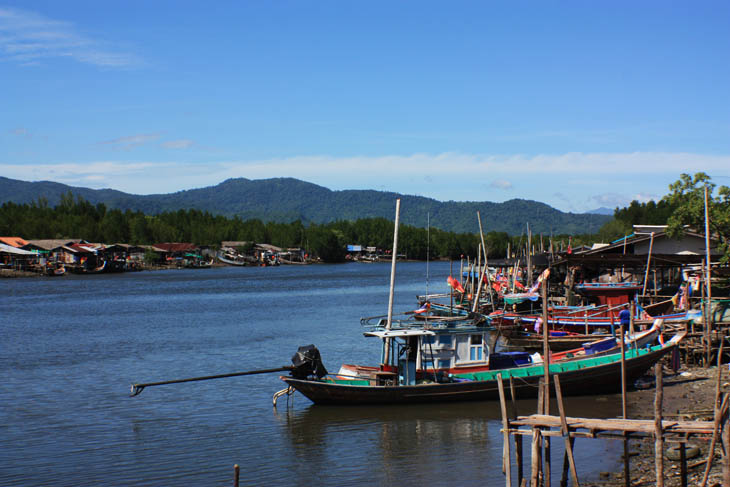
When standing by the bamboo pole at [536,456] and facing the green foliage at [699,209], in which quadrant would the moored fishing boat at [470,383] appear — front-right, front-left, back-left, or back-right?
front-left

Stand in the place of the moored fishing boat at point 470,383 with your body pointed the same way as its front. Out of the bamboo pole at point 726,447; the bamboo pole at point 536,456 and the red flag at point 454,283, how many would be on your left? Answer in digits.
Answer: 1

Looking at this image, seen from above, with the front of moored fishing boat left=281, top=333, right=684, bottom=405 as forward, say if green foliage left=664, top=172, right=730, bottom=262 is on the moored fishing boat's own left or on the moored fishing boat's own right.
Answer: on the moored fishing boat's own left

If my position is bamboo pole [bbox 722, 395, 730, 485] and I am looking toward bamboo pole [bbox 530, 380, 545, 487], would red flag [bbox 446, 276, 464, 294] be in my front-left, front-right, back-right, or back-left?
front-right

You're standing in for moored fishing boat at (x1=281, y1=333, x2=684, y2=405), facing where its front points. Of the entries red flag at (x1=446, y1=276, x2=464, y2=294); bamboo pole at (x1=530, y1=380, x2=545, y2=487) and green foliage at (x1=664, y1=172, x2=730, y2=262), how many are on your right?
1

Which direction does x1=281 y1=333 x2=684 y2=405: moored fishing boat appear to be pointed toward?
to the viewer's right

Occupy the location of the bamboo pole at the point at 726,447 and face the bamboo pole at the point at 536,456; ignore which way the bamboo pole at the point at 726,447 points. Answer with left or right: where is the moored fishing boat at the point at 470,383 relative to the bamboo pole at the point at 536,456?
right

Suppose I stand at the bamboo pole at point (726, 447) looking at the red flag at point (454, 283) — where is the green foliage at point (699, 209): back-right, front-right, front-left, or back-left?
front-right

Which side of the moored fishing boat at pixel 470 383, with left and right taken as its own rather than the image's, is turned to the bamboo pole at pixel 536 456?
right

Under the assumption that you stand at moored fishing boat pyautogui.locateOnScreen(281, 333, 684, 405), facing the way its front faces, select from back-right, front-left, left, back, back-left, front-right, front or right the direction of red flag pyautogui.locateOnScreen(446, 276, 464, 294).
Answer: left
